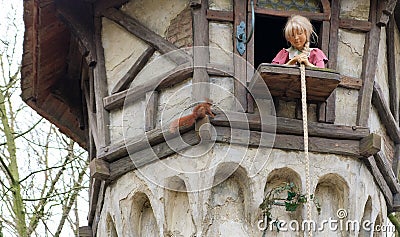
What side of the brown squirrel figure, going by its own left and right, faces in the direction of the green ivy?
front

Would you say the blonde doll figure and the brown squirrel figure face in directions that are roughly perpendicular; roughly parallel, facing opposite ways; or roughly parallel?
roughly perpendicular

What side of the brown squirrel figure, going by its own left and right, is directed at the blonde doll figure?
front

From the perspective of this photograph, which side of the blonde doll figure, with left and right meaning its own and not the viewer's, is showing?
front

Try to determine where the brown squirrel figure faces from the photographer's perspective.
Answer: facing to the right of the viewer

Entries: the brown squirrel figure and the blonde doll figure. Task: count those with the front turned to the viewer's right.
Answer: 1

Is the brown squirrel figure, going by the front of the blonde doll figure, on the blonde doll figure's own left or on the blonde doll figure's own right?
on the blonde doll figure's own right
